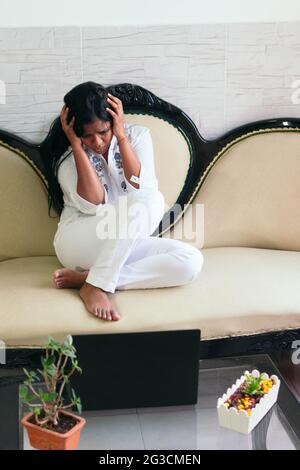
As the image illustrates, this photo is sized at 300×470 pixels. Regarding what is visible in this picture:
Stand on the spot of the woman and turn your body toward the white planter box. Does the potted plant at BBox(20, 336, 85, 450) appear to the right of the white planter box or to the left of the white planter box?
right

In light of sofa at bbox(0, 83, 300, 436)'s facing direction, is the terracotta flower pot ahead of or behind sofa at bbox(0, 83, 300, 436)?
ahead

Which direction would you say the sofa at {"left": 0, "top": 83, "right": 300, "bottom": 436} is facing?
toward the camera

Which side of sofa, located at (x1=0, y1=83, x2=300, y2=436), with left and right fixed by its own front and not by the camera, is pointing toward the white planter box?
front

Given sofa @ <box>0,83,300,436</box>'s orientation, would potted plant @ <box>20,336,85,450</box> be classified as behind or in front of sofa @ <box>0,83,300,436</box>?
in front
